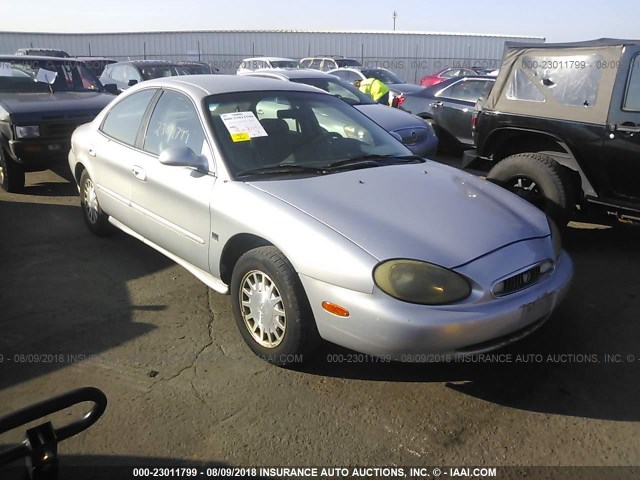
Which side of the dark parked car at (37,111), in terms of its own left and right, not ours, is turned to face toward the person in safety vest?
left

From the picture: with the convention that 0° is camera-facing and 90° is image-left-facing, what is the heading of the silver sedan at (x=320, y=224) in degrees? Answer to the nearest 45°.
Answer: approximately 315°

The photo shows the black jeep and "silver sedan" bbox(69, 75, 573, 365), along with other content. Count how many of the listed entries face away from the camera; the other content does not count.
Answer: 0

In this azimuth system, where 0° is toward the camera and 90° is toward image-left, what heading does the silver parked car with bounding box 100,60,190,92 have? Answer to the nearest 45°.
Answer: approximately 315°

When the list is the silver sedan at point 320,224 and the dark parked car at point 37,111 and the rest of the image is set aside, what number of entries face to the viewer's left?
0

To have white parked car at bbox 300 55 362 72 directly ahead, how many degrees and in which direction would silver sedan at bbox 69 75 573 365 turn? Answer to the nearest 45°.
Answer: approximately 135° to its left

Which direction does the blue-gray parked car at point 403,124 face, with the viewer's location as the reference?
facing the viewer and to the right of the viewer

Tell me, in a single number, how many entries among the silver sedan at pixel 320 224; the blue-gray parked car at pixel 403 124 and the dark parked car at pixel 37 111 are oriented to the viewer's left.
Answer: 0

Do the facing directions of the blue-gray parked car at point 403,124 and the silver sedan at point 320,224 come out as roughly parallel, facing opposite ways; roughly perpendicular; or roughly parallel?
roughly parallel

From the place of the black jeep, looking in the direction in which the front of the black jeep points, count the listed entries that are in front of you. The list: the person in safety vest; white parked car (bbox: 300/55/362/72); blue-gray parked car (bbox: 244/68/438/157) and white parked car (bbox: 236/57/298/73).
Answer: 0

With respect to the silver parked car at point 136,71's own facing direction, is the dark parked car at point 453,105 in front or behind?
in front

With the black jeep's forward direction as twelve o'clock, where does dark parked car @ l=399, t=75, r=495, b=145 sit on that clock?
The dark parked car is roughly at 7 o'clock from the black jeep.

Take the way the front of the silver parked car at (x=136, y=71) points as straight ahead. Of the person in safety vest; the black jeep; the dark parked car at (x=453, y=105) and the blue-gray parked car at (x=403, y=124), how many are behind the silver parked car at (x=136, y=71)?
0

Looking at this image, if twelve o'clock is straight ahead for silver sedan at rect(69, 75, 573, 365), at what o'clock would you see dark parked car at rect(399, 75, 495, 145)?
The dark parked car is roughly at 8 o'clock from the silver sedan.
